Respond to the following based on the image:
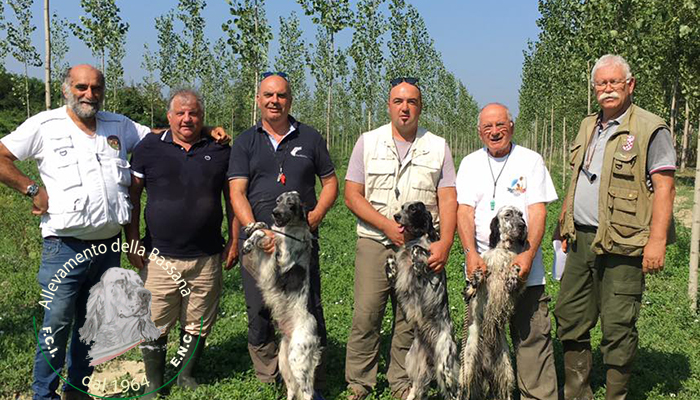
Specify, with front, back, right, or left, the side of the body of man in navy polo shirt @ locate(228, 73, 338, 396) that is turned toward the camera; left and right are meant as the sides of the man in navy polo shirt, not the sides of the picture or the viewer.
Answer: front

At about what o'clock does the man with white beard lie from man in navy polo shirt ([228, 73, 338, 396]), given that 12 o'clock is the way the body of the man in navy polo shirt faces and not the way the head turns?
The man with white beard is roughly at 3 o'clock from the man in navy polo shirt.

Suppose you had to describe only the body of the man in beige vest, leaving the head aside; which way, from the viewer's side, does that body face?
toward the camera

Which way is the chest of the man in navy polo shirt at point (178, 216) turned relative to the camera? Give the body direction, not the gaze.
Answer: toward the camera

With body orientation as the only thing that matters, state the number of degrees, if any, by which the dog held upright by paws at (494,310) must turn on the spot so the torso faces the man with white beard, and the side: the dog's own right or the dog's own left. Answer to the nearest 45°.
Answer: approximately 90° to the dog's own right

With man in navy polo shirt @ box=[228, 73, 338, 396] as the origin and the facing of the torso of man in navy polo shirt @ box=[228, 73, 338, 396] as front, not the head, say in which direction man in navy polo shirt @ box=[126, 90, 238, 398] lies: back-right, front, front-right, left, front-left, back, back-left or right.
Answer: right

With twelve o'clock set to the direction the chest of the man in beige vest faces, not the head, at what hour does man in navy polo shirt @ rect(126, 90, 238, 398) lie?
The man in navy polo shirt is roughly at 3 o'clock from the man in beige vest.

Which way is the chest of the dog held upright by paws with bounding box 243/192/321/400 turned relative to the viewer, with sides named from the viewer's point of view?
facing the viewer and to the left of the viewer

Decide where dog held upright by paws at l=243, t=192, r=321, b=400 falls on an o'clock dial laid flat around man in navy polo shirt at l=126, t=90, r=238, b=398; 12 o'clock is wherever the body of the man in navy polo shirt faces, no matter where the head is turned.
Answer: The dog held upright by paws is roughly at 10 o'clock from the man in navy polo shirt.

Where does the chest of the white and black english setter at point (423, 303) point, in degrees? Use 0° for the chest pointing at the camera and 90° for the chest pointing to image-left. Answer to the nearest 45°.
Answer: approximately 45°

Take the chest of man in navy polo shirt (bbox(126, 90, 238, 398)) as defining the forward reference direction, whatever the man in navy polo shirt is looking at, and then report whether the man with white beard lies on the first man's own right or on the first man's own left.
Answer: on the first man's own right

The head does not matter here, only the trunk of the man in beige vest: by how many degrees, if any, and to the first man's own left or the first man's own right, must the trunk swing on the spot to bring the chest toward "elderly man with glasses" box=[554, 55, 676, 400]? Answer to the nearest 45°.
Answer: approximately 90° to the first man's own left

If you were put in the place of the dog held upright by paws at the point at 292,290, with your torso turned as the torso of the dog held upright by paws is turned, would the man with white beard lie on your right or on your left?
on your right
